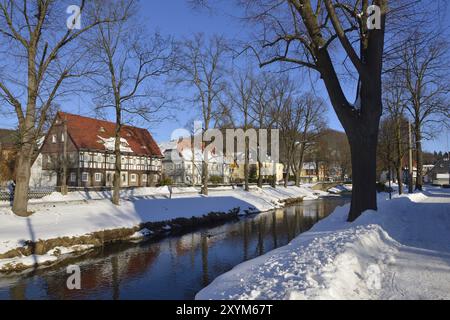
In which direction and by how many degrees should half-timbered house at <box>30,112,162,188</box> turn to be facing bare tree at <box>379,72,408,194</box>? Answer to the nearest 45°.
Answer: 0° — it already faces it

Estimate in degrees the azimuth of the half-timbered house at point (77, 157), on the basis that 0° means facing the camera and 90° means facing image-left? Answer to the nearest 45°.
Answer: approximately 315°
